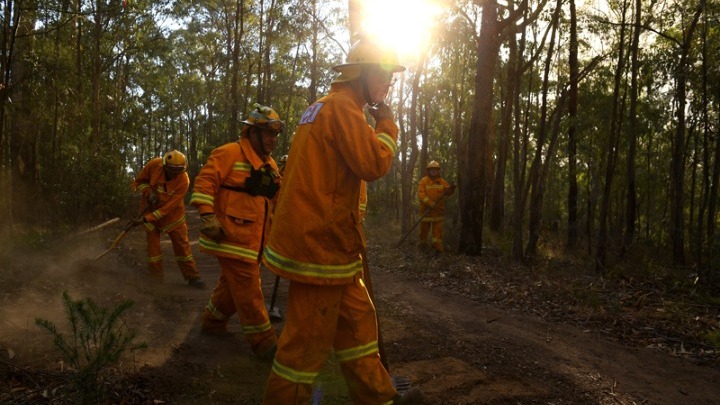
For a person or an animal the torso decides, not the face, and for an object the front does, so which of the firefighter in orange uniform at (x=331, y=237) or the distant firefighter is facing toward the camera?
the distant firefighter

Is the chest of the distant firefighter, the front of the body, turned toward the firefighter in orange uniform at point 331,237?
yes

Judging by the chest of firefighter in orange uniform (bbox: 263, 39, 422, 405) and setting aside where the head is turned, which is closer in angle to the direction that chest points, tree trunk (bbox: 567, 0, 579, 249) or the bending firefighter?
the tree trunk

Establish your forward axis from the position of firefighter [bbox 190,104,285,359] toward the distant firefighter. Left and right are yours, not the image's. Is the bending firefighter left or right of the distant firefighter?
left

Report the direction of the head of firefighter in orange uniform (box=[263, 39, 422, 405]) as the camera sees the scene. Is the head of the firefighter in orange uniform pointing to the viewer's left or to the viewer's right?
to the viewer's right

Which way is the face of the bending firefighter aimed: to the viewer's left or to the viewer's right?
to the viewer's left

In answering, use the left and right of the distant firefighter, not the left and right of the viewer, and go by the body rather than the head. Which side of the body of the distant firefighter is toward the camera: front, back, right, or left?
front
